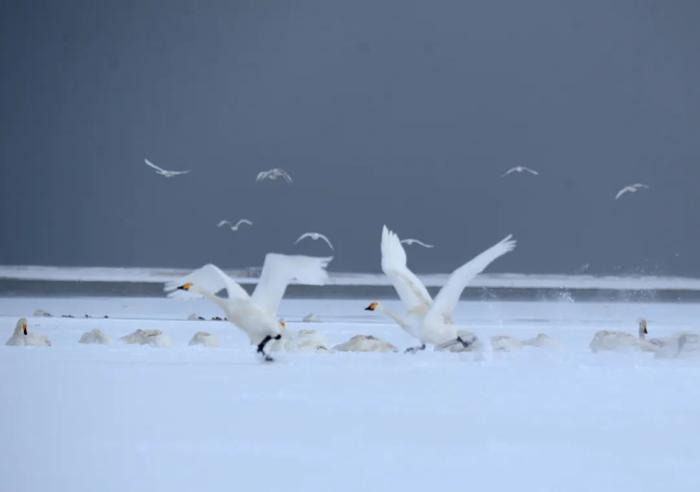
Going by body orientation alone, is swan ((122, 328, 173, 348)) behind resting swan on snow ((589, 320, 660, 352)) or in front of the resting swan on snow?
behind

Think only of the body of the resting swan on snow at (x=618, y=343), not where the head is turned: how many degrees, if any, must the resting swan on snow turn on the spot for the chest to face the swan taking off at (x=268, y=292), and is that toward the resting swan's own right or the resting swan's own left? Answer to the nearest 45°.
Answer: approximately 135° to the resting swan's own right

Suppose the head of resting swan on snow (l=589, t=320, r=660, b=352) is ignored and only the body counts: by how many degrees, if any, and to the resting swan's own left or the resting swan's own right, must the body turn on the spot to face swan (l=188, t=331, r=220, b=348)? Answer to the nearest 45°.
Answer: approximately 180°

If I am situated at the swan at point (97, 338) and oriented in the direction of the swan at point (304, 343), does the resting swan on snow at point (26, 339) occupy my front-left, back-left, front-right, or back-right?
back-right

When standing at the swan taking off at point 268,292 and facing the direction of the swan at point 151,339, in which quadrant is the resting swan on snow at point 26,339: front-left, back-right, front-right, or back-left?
front-left

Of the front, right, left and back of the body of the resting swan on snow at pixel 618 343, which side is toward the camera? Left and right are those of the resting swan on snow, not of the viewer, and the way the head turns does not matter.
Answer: right

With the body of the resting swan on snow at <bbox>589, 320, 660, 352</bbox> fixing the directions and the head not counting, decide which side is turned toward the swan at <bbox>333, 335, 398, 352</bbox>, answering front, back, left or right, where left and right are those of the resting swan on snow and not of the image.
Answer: back

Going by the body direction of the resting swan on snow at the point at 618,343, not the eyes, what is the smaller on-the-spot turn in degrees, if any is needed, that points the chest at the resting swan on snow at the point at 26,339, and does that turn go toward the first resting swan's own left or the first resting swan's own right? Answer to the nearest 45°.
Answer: approximately 180°
